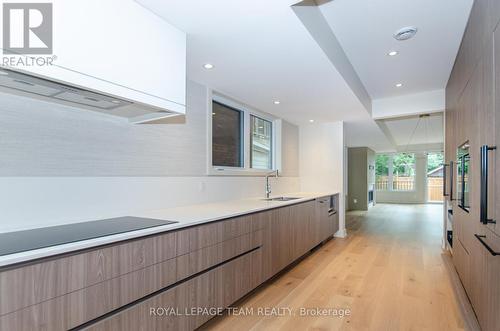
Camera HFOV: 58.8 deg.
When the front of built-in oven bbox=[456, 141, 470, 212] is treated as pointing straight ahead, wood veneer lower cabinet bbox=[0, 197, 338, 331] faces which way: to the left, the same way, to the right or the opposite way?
the opposite way

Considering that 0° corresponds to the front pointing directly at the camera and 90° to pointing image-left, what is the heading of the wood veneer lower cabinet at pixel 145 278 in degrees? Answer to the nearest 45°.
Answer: approximately 315°

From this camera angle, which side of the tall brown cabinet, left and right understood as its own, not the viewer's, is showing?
left

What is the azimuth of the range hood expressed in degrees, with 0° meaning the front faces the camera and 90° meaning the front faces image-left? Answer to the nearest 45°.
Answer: approximately 315°

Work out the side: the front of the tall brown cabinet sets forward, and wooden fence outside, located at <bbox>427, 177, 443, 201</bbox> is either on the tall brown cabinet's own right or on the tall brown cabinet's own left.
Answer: on the tall brown cabinet's own right

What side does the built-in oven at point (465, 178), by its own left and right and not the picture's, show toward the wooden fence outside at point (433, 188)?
right

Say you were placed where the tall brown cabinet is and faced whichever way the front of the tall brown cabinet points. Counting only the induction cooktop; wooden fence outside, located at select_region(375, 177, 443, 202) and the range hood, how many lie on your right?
1

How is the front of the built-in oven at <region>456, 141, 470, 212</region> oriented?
to the viewer's left
